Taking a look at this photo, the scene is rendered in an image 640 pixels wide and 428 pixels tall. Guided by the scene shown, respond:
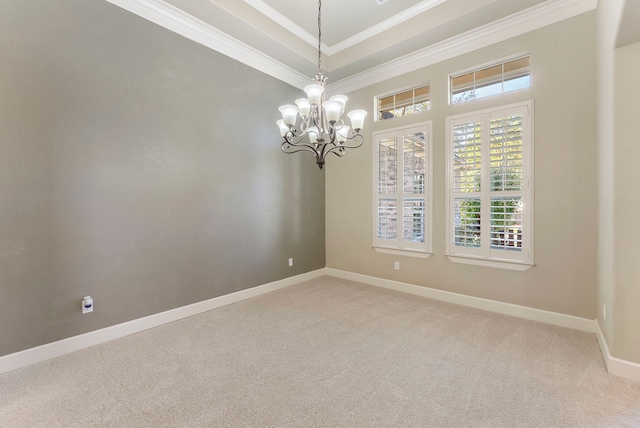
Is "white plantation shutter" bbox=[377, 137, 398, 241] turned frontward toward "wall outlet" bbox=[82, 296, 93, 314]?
yes

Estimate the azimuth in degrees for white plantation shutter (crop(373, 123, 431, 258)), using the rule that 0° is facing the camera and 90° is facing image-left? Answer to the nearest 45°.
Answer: approximately 45°

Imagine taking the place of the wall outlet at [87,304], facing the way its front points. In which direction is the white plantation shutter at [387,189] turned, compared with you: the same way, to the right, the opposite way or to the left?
to the right

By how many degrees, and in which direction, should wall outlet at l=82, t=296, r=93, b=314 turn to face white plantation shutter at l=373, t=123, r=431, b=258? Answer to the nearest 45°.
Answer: approximately 90° to its left

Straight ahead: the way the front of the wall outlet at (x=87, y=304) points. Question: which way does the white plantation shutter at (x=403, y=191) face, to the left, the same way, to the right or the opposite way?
to the right

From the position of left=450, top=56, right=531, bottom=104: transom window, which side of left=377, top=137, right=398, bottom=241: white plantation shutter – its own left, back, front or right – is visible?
left

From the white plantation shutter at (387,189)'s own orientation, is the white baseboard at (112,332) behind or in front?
in front

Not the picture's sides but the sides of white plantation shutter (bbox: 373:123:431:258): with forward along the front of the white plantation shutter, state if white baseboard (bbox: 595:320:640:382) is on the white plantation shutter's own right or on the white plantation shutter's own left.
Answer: on the white plantation shutter's own left
